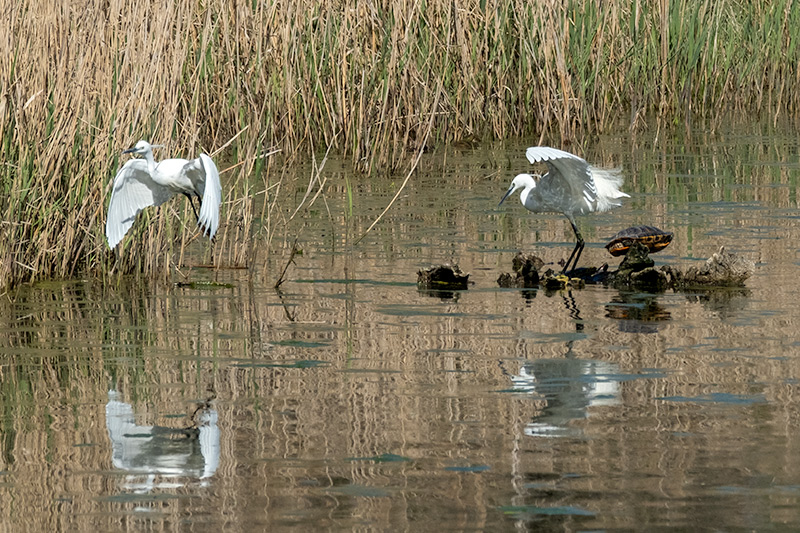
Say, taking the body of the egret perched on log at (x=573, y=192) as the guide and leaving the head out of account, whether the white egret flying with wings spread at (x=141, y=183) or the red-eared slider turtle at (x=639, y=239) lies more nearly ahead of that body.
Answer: the white egret flying with wings spread

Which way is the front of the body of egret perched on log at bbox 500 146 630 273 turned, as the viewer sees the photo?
to the viewer's left

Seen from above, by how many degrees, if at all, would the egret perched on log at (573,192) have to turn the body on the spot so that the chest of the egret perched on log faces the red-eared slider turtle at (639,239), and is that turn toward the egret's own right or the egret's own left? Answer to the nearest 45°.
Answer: approximately 135° to the egret's own left
